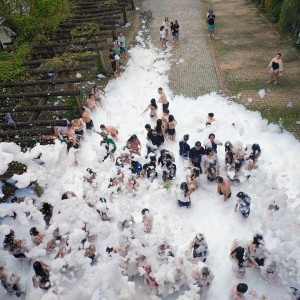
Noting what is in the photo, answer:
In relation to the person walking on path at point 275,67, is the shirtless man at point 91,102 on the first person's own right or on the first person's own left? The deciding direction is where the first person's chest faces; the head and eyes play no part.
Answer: on the first person's own right

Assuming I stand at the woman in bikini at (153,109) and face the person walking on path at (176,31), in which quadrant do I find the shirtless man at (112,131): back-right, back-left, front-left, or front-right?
back-left

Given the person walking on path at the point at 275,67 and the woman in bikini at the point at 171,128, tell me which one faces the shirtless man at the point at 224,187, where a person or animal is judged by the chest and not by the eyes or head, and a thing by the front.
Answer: the person walking on path

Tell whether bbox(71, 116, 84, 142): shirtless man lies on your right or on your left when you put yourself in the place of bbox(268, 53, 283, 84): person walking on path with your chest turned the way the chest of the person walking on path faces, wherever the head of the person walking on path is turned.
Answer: on your right

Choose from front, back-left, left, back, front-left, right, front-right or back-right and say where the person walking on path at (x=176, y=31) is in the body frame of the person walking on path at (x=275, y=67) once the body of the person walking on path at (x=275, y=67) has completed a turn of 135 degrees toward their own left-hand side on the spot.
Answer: left

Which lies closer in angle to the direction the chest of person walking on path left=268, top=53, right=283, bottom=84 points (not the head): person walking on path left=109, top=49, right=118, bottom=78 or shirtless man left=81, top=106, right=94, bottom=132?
the shirtless man

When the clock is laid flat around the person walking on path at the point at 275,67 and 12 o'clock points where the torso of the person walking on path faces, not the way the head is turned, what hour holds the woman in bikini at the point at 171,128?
The woman in bikini is roughly at 1 o'clock from the person walking on path.
